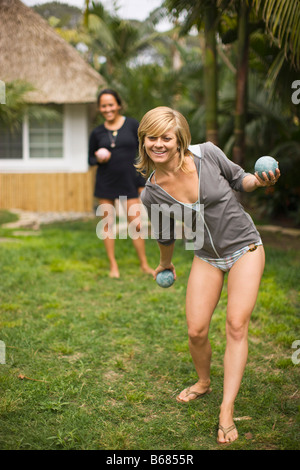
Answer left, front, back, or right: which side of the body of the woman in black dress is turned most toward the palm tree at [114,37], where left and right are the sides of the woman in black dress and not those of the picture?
back

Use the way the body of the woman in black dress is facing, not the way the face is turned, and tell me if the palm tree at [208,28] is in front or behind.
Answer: behind

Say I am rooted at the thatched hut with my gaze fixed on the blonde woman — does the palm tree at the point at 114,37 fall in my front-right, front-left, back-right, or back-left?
back-left

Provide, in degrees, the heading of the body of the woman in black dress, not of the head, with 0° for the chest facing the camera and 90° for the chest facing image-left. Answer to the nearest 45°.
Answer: approximately 0°
